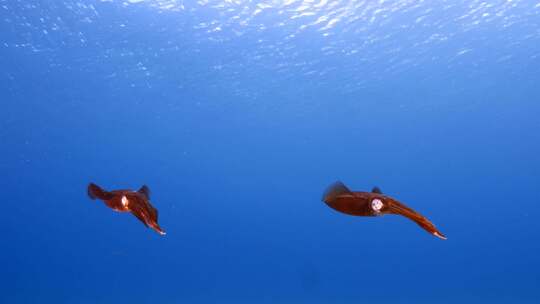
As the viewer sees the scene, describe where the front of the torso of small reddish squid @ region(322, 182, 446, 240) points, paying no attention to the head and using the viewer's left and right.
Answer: facing to the right of the viewer

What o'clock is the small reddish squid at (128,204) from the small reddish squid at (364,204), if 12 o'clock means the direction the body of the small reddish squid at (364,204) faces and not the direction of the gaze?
the small reddish squid at (128,204) is roughly at 6 o'clock from the small reddish squid at (364,204).
